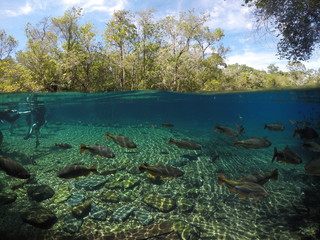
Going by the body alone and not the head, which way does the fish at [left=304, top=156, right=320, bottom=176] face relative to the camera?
to the viewer's left

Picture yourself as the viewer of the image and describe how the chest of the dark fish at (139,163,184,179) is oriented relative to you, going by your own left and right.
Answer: facing to the right of the viewer

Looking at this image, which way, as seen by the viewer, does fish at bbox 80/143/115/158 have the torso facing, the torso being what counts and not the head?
to the viewer's right

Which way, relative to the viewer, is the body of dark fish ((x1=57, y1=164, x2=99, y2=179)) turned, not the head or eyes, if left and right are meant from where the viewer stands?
facing to the left of the viewer
